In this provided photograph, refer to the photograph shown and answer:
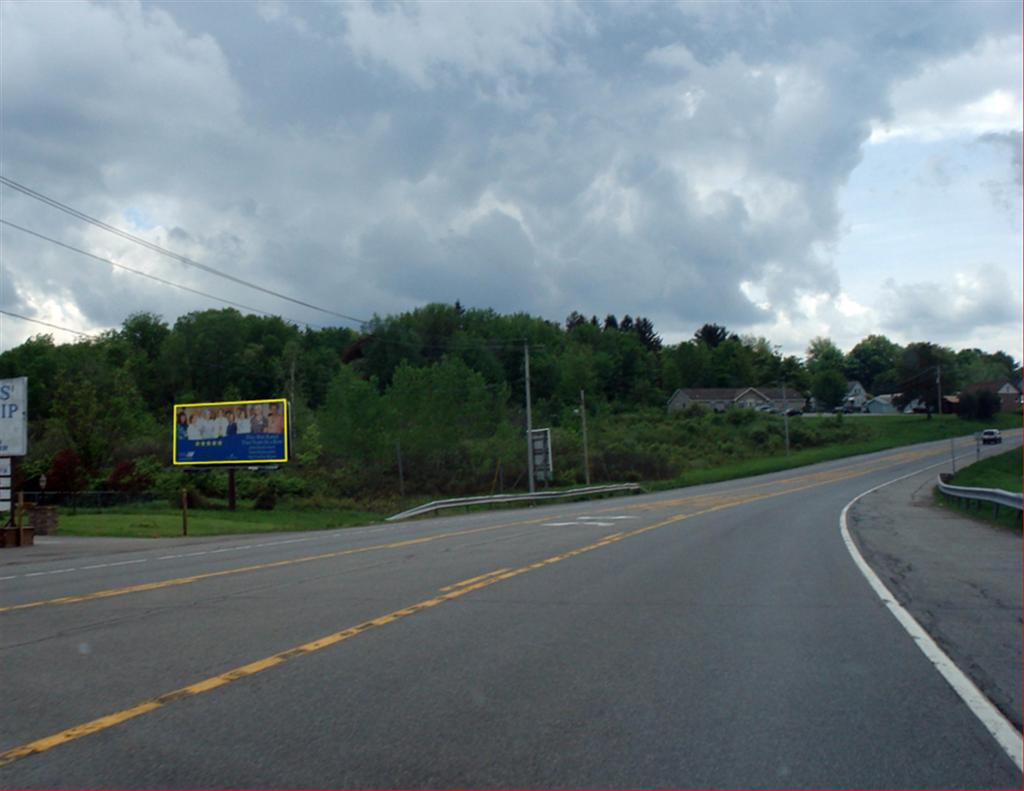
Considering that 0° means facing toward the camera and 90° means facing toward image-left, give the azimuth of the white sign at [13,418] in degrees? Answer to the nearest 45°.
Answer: approximately 0°

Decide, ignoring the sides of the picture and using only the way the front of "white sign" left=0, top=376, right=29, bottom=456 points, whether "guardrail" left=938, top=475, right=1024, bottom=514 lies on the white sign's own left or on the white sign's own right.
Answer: on the white sign's own left
